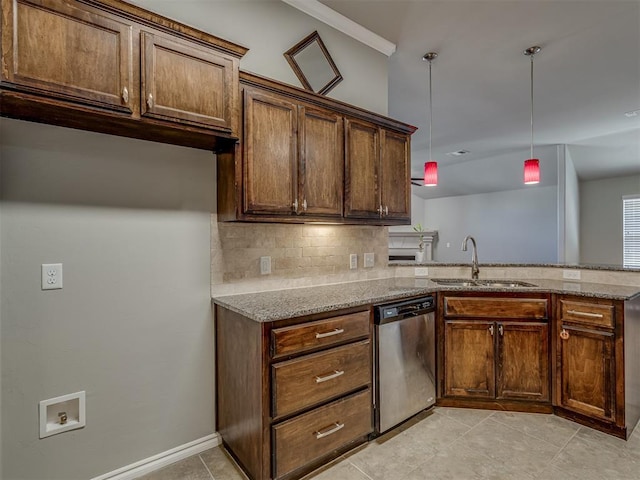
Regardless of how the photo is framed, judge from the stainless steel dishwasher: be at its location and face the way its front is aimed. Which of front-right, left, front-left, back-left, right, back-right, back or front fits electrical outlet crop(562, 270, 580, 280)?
left

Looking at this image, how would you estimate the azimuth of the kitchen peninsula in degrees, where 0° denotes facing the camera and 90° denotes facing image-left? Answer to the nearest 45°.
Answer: approximately 0°

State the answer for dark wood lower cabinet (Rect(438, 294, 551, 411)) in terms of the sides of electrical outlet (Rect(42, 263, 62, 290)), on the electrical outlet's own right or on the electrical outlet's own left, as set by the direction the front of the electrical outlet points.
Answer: on the electrical outlet's own left

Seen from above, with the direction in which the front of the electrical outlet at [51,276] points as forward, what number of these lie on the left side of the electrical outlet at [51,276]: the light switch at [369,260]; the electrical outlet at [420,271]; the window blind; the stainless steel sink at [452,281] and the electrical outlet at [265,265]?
5

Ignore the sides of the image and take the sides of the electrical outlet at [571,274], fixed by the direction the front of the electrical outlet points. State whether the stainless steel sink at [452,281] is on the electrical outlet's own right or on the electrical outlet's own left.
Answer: on the electrical outlet's own right

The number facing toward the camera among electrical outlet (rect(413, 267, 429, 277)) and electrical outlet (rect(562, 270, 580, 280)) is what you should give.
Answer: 2

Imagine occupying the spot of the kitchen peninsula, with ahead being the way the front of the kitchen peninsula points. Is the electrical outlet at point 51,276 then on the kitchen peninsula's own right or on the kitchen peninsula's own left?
on the kitchen peninsula's own right

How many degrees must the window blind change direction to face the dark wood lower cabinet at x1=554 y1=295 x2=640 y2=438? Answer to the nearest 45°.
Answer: approximately 45° to its left
